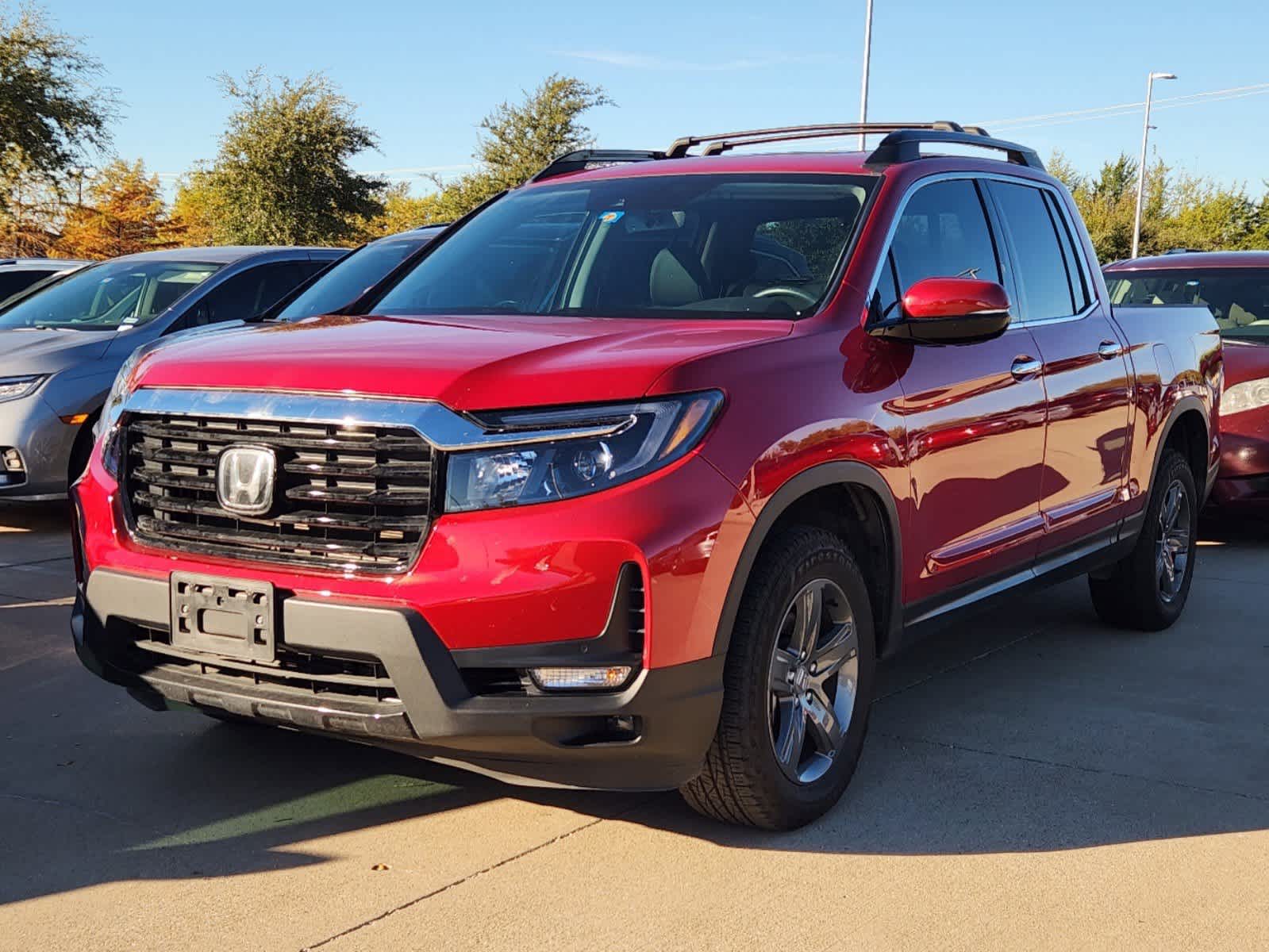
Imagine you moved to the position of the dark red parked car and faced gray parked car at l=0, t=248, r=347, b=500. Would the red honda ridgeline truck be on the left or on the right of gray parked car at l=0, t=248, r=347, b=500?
left

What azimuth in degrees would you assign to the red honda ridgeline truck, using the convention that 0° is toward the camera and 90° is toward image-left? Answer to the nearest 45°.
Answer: approximately 45°

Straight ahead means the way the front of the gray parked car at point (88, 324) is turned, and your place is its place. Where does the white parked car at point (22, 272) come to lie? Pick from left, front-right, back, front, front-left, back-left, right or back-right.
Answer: back-right

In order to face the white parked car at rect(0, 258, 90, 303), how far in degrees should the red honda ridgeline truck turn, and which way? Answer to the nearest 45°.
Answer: approximately 90° to its right

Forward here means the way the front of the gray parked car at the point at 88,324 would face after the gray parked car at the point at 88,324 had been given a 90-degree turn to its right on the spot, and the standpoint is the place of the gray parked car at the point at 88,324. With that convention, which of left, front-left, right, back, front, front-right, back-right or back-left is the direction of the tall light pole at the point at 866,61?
right

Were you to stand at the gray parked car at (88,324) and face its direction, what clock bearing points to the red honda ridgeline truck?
The red honda ridgeline truck is roughly at 10 o'clock from the gray parked car.

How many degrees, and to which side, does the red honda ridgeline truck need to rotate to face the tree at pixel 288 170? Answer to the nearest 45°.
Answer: approximately 135° to its right

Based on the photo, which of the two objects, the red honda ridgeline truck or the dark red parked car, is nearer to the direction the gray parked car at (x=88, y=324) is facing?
the red honda ridgeline truck
